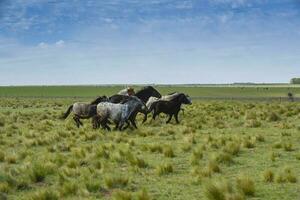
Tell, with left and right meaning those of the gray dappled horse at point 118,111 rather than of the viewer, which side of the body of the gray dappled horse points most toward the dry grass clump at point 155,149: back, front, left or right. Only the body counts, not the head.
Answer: right

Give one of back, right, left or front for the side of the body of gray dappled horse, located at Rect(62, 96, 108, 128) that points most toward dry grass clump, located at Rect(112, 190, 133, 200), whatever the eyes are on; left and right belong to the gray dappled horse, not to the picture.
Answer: right

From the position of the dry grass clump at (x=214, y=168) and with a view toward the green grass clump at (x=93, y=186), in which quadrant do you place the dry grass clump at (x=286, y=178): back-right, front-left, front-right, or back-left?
back-left

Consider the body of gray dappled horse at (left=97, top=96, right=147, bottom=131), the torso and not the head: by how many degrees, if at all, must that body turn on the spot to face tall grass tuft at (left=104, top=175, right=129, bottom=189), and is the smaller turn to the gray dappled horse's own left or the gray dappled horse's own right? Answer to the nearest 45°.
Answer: approximately 90° to the gray dappled horse's own right

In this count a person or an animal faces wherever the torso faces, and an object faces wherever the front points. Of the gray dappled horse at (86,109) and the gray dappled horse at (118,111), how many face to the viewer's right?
2

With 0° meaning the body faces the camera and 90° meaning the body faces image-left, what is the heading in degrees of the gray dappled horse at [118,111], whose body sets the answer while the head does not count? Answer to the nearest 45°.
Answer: approximately 270°

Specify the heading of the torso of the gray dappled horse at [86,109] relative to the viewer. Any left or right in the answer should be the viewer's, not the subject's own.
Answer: facing to the right of the viewer
